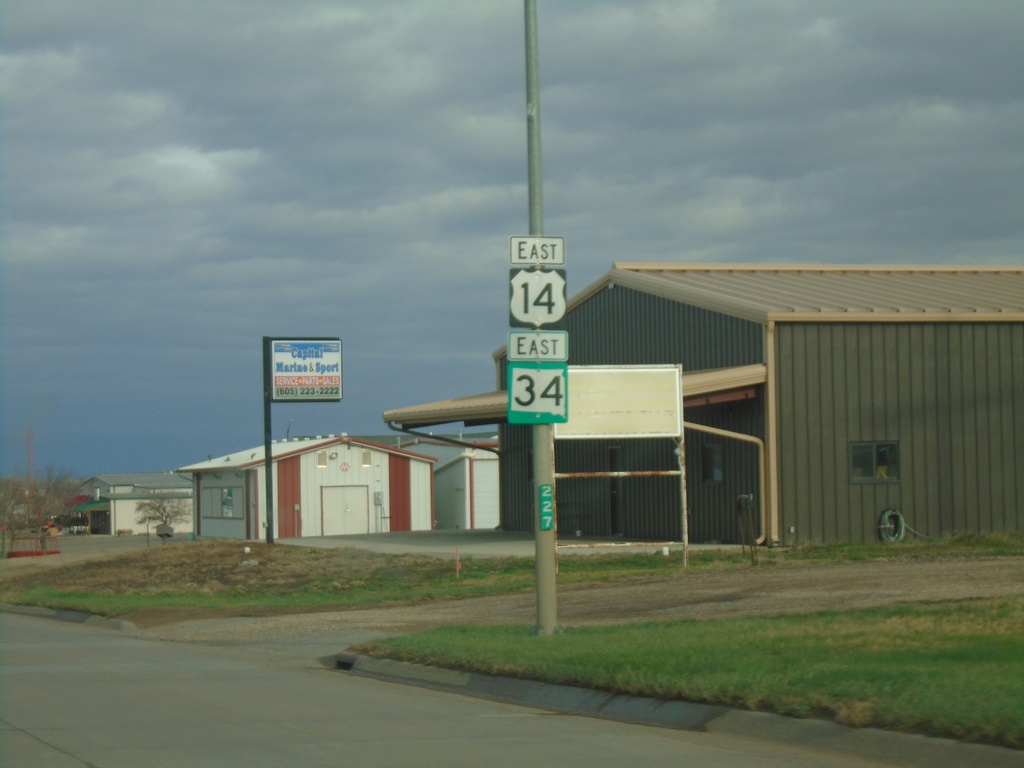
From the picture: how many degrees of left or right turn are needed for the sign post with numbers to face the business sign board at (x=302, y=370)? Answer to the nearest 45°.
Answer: approximately 180°

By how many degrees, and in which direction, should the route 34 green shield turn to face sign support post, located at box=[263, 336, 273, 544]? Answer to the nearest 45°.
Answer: approximately 180°

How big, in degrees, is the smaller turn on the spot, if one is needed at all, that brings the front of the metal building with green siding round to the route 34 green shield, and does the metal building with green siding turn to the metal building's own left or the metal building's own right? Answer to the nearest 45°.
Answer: approximately 45° to the metal building's own left

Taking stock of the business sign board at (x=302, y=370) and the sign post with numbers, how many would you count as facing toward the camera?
2

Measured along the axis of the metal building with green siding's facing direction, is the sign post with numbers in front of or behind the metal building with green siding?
in front
